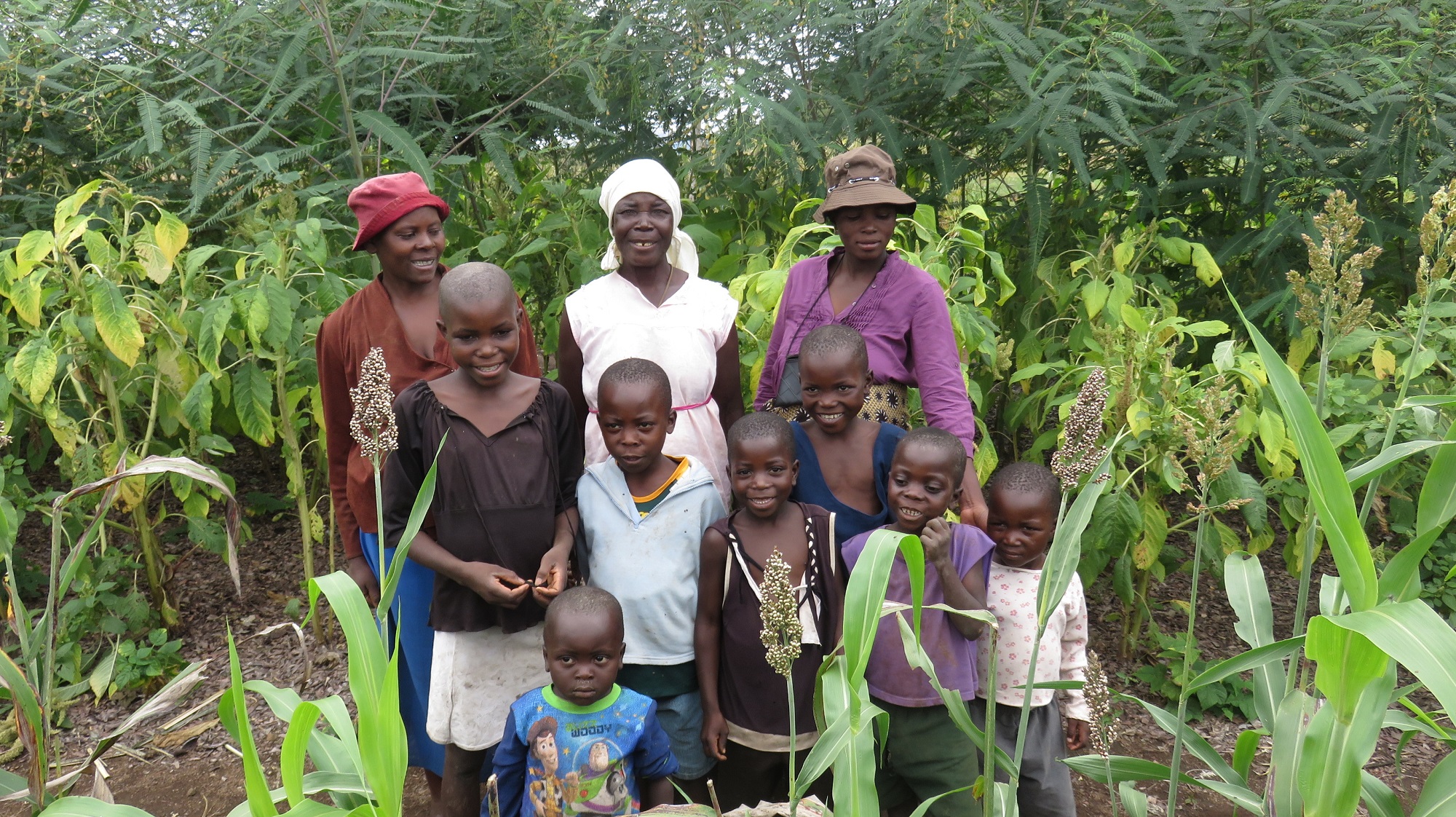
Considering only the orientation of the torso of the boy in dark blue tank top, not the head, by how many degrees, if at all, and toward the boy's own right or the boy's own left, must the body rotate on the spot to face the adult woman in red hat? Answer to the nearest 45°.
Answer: approximately 90° to the boy's own right

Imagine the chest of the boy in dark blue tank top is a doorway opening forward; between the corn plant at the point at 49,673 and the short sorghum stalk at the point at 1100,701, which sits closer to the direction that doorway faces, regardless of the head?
the short sorghum stalk

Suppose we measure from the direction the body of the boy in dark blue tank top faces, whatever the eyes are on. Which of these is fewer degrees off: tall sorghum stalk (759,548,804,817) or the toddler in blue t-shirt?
the tall sorghum stalk

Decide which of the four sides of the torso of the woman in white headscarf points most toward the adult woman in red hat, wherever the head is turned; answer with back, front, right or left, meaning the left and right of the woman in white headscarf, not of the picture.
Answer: right

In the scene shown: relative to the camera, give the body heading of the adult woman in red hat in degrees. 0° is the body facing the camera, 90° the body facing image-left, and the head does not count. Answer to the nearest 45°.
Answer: approximately 315°
